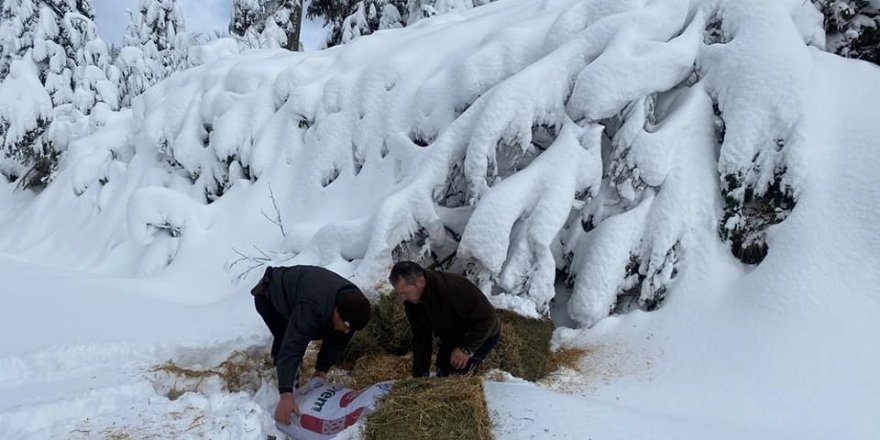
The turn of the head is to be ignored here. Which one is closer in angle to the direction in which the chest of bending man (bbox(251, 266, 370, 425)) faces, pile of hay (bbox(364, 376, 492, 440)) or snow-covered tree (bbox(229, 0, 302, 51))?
the pile of hay

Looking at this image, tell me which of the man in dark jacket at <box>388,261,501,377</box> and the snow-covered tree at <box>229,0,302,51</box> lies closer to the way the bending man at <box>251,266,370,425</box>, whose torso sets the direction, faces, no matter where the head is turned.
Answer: the man in dark jacket

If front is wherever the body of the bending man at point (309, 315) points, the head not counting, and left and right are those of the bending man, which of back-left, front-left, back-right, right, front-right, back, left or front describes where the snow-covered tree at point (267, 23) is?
back-left

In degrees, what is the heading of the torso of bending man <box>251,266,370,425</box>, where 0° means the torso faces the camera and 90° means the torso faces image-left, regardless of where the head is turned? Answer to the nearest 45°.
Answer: approximately 315°

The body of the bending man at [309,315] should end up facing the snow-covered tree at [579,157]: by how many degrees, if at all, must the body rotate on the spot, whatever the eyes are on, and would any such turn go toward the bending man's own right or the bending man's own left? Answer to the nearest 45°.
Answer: approximately 90° to the bending man's own left

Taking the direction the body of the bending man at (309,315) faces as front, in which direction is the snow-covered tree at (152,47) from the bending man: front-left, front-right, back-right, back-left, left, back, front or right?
back-left

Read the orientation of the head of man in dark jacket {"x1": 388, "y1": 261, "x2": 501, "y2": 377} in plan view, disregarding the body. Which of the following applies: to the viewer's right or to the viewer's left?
to the viewer's left

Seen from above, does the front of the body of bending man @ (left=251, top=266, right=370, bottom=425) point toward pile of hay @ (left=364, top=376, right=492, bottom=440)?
yes

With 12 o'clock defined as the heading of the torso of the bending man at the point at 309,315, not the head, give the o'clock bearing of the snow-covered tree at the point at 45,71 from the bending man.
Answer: The snow-covered tree is roughly at 7 o'clock from the bending man.

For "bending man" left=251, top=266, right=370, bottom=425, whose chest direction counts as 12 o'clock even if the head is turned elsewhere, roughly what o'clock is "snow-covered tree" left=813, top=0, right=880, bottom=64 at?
The snow-covered tree is roughly at 10 o'clock from the bending man.
